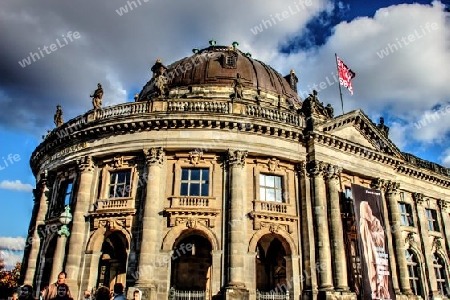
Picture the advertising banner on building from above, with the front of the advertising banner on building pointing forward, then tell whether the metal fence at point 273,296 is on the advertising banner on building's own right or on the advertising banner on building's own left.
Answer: on the advertising banner on building's own right

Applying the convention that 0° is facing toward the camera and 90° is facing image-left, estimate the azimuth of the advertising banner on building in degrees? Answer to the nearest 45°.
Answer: approximately 315°

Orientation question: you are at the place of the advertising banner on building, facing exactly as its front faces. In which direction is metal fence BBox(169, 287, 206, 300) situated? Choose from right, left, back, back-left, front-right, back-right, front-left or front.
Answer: right
